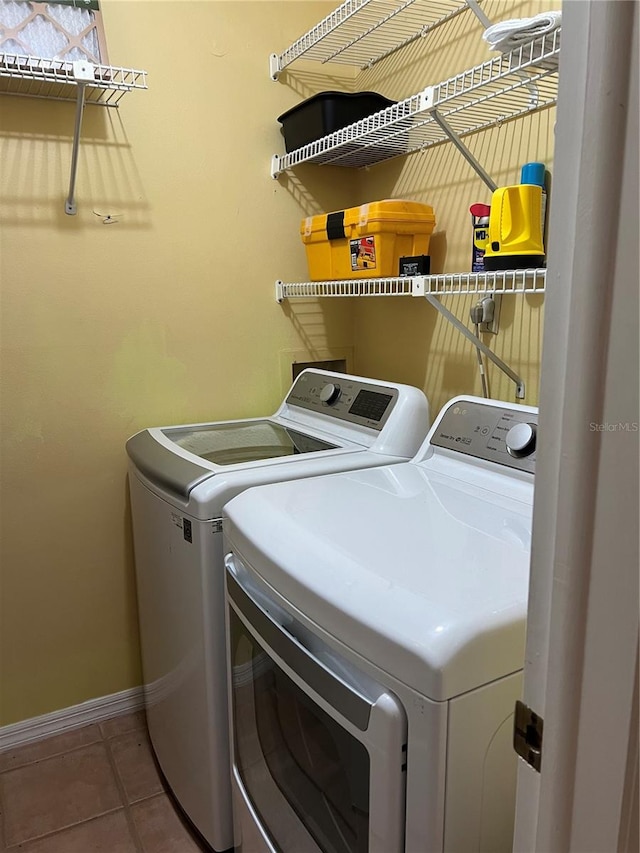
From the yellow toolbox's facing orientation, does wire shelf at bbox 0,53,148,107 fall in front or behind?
in front

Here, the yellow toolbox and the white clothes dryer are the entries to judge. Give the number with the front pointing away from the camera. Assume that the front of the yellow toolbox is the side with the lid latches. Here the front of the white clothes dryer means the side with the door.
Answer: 0

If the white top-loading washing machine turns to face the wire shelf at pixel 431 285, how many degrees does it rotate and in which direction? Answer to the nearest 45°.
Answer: approximately 135° to its left

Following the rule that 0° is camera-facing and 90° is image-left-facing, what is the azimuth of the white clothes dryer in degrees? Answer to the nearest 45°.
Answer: approximately 45°
